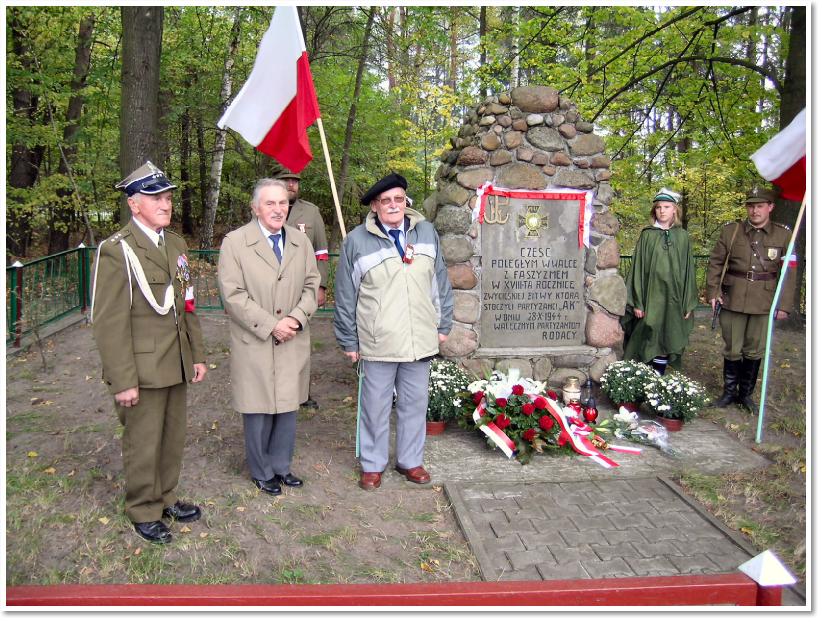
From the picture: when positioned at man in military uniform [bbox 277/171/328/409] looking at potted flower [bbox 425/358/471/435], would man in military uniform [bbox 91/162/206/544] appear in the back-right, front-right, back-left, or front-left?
front-right

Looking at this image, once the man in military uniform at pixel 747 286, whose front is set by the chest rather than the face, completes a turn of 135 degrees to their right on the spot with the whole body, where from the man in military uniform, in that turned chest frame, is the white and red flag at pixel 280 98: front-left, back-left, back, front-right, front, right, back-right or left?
left

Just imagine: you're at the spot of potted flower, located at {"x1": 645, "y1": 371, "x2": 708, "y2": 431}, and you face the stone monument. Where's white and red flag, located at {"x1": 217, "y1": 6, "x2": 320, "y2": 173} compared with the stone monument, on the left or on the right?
left

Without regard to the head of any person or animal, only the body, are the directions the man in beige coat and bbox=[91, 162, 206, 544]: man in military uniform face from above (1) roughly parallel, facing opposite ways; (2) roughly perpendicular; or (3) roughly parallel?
roughly parallel

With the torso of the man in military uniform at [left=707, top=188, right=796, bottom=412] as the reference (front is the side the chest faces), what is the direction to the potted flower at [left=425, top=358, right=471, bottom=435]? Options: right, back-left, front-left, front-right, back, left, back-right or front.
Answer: front-right

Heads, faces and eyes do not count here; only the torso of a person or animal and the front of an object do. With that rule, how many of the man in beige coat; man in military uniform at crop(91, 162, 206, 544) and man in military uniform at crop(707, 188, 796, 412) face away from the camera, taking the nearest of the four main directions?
0

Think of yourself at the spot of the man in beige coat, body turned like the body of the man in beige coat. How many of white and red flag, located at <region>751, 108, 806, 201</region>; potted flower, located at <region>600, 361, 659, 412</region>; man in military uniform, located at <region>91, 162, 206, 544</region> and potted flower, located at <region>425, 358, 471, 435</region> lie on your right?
1

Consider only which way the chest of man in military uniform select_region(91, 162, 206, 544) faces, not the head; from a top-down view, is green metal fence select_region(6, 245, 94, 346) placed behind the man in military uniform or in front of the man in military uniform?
behind

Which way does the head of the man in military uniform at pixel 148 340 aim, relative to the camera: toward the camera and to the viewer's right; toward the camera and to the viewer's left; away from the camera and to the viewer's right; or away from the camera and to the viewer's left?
toward the camera and to the viewer's right

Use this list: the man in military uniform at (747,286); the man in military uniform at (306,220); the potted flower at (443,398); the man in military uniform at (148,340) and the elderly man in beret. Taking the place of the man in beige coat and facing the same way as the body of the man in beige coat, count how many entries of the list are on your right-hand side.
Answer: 1

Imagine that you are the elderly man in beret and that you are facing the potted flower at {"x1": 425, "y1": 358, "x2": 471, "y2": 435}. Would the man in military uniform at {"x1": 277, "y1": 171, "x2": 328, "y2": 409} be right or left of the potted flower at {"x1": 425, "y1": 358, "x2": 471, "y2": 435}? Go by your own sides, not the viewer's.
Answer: left

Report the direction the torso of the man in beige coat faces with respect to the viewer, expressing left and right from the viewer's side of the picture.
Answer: facing the viewer and to the right of the viewer

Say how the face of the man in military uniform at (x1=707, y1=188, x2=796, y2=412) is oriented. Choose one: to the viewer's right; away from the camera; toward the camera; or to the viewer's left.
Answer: toward the camera

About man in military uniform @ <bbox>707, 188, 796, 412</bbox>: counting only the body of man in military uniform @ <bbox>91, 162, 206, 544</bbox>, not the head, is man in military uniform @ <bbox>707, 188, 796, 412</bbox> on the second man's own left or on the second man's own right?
on the second man's own left

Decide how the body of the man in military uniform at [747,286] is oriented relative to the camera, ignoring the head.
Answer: toward the camera

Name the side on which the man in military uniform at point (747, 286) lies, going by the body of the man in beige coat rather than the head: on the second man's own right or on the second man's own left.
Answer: on the second man's own left

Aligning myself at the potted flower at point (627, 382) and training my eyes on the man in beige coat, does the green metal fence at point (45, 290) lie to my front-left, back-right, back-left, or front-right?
front-right
